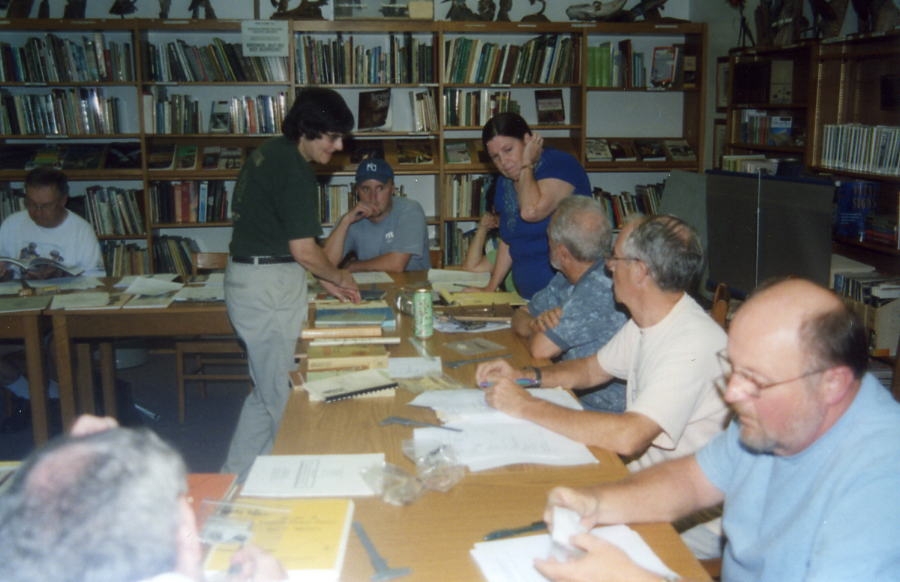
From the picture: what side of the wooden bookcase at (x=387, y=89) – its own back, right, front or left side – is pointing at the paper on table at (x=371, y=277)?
front

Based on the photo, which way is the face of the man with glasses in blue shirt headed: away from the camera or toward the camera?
toward the camera

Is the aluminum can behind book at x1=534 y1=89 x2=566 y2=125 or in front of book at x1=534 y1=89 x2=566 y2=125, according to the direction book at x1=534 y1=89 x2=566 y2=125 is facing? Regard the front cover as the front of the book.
in front

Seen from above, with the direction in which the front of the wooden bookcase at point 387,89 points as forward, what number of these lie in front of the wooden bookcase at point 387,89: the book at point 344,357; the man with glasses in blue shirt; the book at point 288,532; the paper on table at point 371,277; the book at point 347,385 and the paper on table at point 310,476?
6

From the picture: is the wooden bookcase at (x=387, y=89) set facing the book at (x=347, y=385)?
yes

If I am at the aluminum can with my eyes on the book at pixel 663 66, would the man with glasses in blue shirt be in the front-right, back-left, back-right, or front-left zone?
back-right

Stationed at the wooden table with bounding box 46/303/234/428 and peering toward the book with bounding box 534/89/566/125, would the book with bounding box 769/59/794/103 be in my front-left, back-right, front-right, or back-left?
front-right

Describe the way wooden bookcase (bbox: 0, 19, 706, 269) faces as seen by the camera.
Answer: facing the viewer

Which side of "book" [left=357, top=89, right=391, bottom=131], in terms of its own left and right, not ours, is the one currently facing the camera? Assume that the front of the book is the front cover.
front

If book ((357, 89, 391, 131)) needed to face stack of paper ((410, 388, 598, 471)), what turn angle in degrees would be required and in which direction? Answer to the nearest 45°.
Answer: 0° — it already faces it

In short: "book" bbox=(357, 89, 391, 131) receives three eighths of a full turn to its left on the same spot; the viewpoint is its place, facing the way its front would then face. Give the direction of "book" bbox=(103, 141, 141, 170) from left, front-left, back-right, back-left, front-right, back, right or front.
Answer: back-left

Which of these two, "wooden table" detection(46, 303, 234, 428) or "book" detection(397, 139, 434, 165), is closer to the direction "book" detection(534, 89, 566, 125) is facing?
the wooden table

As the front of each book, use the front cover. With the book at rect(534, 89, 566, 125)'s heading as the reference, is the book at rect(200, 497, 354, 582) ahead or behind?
ahead

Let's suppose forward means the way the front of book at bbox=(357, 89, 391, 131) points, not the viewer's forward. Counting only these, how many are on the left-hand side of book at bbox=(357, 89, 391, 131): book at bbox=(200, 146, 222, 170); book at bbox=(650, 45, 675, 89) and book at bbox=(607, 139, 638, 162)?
2

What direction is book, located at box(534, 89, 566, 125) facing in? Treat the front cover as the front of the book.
toward the camera

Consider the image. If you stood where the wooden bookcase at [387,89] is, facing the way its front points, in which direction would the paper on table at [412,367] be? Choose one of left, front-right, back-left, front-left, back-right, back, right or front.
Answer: front
